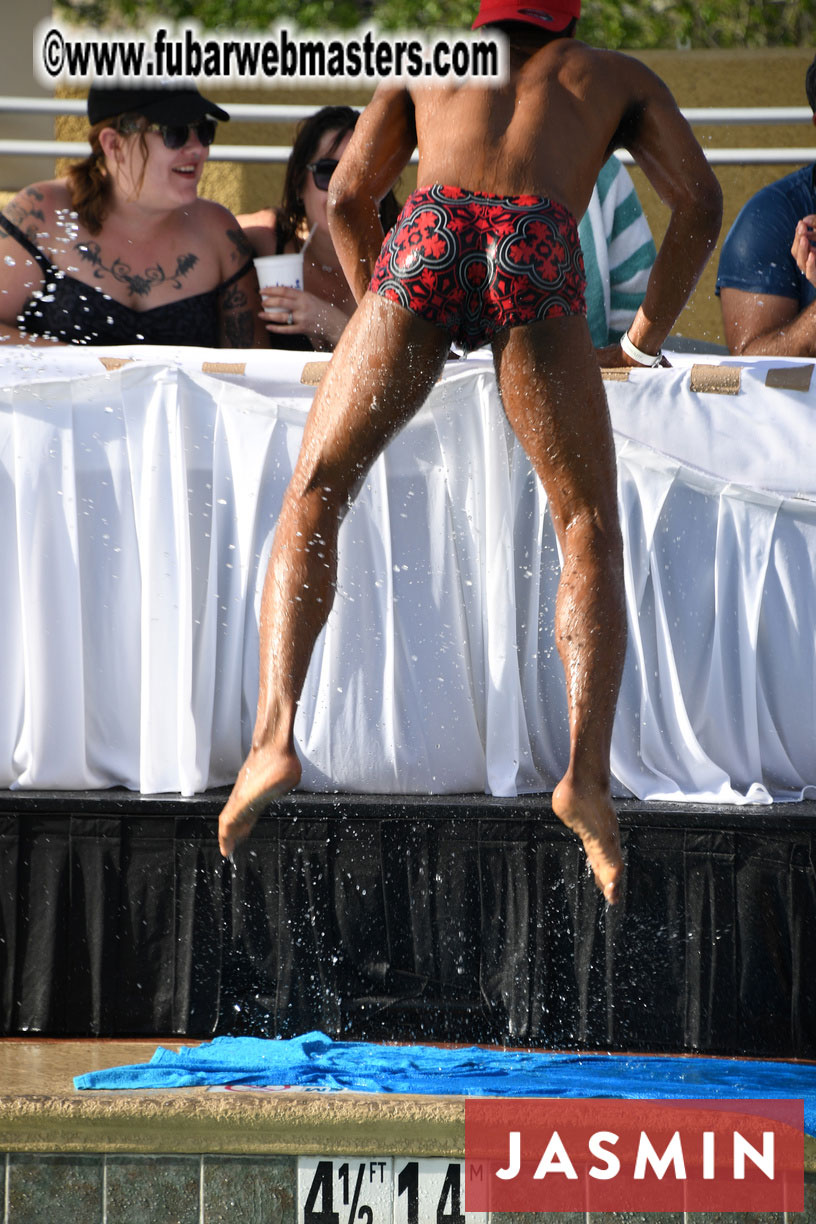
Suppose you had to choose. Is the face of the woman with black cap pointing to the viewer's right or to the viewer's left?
to the viewer's right

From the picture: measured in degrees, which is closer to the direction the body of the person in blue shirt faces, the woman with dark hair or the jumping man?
the jumping man

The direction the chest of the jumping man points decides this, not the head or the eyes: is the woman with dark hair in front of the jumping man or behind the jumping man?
in front

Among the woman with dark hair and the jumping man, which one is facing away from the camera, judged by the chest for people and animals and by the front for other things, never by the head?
the jumping man

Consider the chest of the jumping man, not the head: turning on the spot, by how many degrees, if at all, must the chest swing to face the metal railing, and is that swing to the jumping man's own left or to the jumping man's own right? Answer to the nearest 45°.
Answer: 0° — they already face it

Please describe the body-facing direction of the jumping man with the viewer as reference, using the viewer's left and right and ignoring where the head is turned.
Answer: facing away from the viewer

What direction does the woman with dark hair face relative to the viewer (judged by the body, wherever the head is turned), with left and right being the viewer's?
facing the viewer and to the right of the viewer

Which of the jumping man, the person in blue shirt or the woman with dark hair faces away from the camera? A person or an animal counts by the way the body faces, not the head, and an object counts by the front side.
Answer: the jumping man

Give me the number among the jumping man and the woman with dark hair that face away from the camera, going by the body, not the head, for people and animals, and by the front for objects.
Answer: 1
